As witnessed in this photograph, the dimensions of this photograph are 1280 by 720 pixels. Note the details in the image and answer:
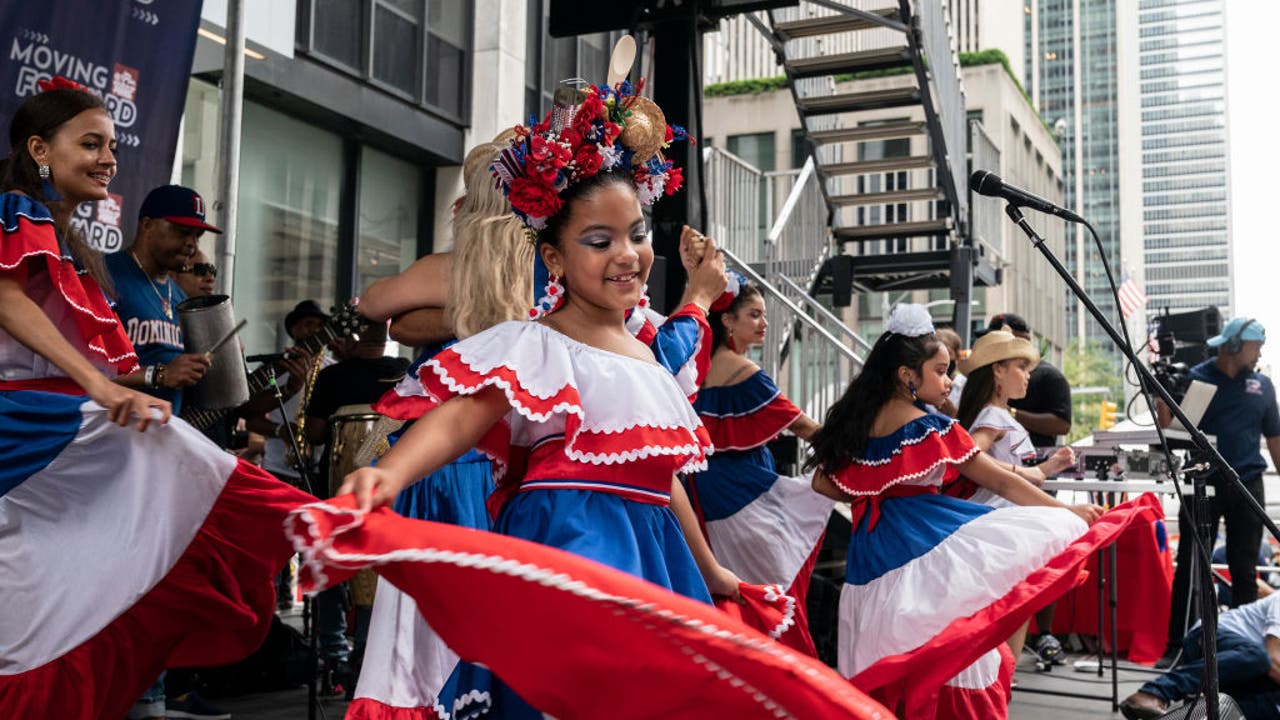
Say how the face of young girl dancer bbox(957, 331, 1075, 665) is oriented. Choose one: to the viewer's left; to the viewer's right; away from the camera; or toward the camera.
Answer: to the viewer's right

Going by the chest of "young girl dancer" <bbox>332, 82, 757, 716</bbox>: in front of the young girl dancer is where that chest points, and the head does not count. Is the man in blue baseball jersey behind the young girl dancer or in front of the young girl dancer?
behind

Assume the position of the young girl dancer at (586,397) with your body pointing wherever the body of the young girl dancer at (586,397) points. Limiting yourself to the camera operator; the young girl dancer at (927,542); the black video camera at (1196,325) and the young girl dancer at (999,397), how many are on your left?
4

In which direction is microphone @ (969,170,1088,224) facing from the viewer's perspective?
to the viewer's left

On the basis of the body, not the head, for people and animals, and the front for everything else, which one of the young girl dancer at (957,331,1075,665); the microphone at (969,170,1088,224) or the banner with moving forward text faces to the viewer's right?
the young girl dancer

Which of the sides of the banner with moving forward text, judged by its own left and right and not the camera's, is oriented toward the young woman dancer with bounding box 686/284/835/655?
left
